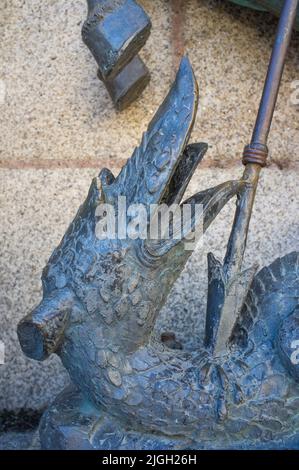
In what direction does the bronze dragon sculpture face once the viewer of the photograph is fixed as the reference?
facing to the left of the viewer
